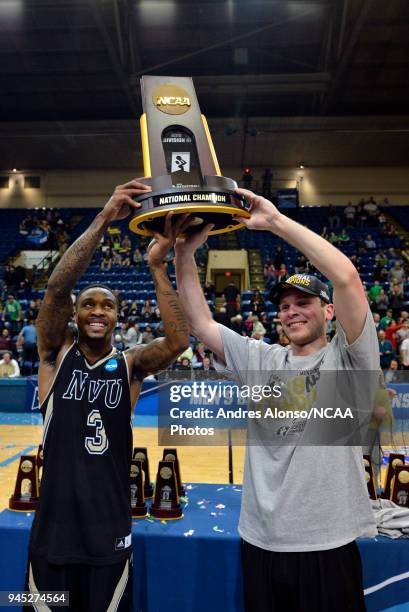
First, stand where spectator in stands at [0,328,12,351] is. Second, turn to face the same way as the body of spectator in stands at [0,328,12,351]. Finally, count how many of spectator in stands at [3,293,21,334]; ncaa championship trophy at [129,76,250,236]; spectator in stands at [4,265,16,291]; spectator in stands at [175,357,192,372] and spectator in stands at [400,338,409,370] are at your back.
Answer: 2

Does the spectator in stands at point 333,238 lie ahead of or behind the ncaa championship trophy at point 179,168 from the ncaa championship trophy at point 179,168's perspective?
behind

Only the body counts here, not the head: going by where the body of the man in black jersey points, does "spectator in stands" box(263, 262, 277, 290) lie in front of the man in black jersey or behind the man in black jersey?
behind

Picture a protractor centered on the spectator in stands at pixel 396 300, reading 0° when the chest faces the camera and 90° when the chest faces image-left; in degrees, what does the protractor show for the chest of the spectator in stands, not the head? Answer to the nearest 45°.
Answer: approximately 0°

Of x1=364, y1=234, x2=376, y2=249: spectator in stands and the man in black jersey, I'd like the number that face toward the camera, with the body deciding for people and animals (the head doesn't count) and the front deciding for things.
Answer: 2

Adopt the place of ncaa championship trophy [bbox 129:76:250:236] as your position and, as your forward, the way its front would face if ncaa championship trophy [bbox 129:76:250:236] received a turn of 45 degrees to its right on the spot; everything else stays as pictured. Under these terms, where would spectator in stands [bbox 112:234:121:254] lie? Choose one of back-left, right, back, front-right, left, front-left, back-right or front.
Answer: back-right

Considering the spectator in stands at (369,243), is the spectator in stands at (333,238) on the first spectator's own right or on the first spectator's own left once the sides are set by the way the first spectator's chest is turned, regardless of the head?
on the first spectator's own right

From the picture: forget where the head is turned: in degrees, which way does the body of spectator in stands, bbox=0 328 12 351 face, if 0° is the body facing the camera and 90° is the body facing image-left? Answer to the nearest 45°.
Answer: approximately 0°

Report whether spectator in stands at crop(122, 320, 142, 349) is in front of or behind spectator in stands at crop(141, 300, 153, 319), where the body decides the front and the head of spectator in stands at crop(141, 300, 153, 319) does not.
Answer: in front

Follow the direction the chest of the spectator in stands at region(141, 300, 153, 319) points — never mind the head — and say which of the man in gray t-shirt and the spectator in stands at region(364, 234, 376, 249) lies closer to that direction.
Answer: the man in gray t-shirt
